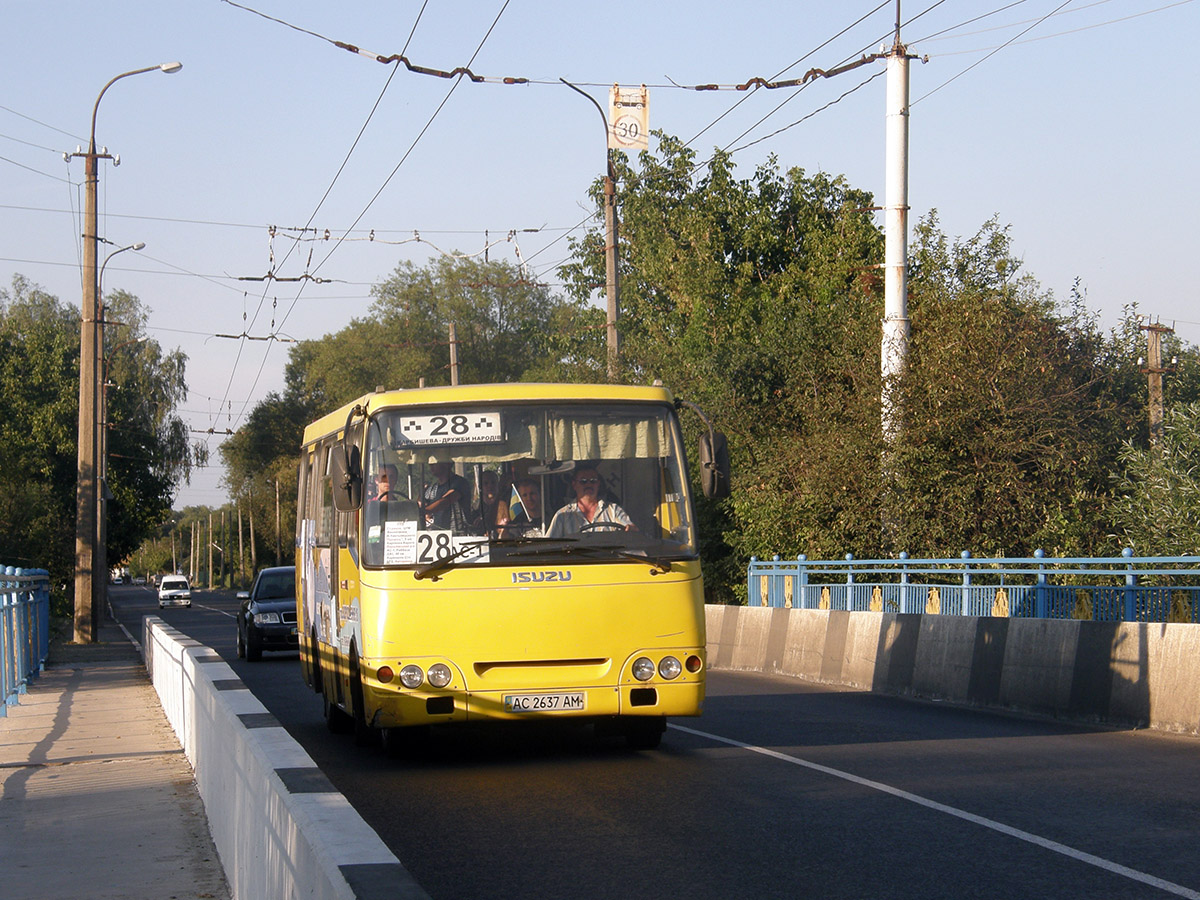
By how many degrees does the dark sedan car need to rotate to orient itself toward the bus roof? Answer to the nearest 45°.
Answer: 0° — it already faces it

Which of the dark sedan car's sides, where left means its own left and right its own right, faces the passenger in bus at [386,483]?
front

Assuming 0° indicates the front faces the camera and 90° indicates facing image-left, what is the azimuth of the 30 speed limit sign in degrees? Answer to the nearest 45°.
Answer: approximately 0°

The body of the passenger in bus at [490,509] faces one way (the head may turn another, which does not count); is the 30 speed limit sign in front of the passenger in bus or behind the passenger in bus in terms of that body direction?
behind

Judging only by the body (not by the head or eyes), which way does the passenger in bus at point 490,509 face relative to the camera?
toward the camera

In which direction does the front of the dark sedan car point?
toward the camera

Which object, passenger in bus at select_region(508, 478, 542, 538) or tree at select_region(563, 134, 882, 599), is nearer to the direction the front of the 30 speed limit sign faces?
the passenger in bus

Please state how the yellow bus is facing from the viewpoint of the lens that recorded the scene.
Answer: facing the viewer

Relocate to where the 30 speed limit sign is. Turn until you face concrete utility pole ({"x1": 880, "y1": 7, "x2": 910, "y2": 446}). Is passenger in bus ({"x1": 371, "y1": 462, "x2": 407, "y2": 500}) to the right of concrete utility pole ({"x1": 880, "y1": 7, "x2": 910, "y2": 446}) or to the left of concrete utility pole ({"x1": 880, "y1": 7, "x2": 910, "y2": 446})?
right

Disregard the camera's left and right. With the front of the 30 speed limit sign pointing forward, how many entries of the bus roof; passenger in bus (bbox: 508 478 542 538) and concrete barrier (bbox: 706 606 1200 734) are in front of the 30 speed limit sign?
3
